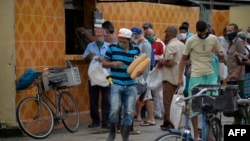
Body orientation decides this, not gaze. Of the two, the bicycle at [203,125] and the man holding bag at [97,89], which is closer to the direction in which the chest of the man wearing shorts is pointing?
the bicycle

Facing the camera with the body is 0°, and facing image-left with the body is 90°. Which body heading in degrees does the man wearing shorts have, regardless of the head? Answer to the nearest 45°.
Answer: approximately 0°

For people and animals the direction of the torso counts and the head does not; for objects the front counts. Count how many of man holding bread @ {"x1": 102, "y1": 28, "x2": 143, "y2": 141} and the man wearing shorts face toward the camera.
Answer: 2
